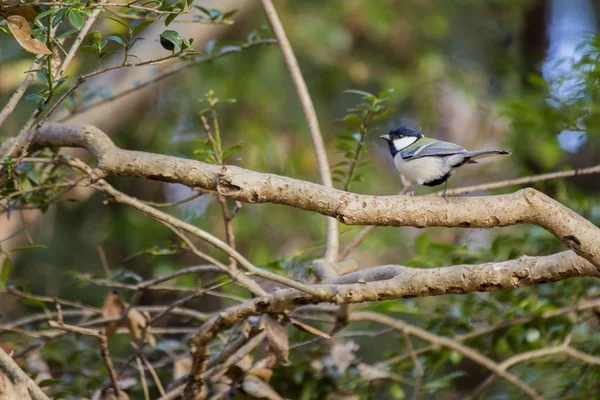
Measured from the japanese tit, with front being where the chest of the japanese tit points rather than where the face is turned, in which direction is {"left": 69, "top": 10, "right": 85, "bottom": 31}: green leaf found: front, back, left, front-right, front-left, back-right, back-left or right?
front-left

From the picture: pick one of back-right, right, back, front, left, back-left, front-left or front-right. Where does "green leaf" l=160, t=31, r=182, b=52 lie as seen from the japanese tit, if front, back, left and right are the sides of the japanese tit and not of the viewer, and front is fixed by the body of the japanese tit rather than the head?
front-left

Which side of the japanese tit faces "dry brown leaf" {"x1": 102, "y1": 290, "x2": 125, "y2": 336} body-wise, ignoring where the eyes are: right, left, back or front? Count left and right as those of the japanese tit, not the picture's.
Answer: front

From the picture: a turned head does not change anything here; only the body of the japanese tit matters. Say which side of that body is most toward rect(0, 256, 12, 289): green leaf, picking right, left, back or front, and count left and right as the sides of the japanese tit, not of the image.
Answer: front

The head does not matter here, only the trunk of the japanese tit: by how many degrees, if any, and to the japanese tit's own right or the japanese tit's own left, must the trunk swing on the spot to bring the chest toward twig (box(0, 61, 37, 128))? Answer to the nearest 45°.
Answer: approximately 45° to the japanese tit's own left

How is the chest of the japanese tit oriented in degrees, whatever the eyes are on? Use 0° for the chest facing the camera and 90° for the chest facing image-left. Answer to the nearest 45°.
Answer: approximately 90°

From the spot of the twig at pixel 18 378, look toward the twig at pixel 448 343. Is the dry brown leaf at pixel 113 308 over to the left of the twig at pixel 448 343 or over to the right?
left
